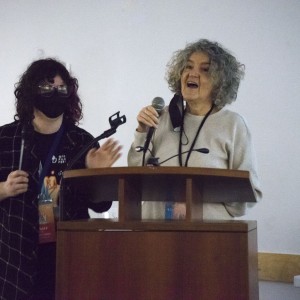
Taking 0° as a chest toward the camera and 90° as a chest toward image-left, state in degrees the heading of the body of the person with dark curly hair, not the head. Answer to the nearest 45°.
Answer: approximately 315°
